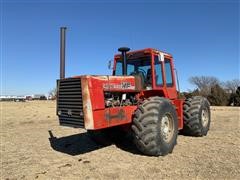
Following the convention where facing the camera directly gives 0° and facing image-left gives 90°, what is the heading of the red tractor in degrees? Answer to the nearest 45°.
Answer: approximately 45°
